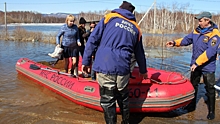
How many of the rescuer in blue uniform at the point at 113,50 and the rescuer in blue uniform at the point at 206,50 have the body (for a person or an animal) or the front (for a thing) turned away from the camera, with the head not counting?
1

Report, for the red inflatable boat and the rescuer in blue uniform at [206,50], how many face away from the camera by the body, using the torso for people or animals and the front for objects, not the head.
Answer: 0

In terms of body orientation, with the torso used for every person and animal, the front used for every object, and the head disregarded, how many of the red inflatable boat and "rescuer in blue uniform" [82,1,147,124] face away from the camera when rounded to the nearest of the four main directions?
1

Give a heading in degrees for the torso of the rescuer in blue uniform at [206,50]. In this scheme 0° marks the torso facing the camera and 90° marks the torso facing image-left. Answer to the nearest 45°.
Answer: approximately 45°

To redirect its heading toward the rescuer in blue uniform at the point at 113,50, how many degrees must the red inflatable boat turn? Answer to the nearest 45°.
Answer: approximately 90° to its right

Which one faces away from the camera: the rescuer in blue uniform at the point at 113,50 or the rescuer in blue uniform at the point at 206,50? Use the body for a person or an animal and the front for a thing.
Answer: the rescuer in blue uniform at the point at 113,50

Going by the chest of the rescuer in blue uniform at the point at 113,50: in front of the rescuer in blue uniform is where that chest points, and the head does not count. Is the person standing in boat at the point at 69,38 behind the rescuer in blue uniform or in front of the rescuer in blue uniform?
in front

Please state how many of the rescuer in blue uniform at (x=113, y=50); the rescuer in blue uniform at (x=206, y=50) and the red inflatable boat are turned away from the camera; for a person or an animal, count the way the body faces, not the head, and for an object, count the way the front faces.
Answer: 1

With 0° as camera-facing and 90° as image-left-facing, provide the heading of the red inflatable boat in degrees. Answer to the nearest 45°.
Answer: approximately 315°

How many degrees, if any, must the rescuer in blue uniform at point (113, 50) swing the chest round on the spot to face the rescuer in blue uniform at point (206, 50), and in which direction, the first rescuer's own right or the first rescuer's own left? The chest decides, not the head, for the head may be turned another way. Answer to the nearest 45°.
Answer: approximately 45° to the first rescuer's own right

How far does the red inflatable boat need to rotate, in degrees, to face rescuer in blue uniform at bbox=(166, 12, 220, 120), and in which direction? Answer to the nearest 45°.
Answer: approximately 45° to its left

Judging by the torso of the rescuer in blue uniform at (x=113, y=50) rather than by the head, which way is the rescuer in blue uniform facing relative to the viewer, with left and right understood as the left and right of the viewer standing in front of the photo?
facing away from the viewer

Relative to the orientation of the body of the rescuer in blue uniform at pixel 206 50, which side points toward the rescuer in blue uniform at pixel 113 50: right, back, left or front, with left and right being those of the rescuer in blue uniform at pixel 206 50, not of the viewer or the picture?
front

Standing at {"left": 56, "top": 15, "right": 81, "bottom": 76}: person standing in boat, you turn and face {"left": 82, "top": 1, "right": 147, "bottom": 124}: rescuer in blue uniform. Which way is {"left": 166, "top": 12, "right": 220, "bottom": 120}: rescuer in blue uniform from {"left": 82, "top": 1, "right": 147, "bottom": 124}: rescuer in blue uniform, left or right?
left

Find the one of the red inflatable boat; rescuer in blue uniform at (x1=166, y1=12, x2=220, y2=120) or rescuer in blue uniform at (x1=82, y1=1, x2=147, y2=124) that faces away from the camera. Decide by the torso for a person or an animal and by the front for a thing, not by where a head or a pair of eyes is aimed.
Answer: rescuer in blue uniform at (x1=82, y1=1, x2=147, y2=124)
